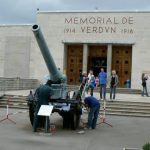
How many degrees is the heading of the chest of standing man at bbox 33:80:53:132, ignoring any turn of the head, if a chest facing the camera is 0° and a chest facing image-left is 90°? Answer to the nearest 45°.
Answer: approximately 225°

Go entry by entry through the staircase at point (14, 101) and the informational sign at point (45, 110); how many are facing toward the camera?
2

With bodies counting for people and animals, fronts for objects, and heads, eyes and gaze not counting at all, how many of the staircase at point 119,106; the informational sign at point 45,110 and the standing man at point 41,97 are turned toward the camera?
2
